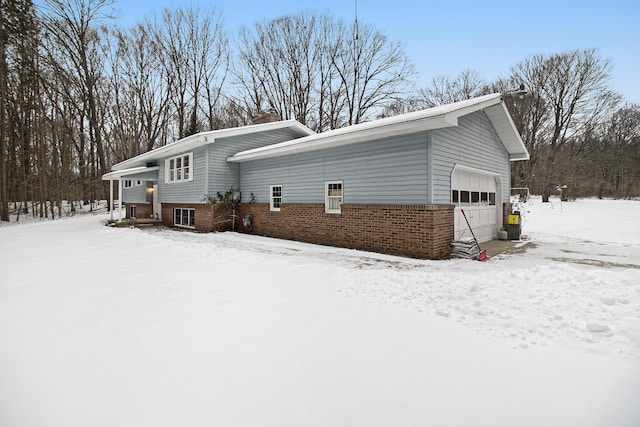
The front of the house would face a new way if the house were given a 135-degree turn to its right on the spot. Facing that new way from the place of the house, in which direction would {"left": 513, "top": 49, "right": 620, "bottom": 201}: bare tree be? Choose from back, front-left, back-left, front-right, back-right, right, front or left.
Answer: front-right

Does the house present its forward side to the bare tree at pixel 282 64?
no

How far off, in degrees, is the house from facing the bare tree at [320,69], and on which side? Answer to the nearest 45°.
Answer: approximately 135° to its right

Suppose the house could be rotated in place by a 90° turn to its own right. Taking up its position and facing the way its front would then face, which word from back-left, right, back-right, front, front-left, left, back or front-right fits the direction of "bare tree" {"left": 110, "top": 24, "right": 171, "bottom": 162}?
front

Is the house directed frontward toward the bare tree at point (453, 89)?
no

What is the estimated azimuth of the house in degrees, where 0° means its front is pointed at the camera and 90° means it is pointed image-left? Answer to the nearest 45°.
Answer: approximately 45°

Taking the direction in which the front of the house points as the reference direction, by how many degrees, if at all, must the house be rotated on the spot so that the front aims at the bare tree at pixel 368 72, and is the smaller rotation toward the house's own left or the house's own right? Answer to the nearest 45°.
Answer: approximately 135° to the house's own right
